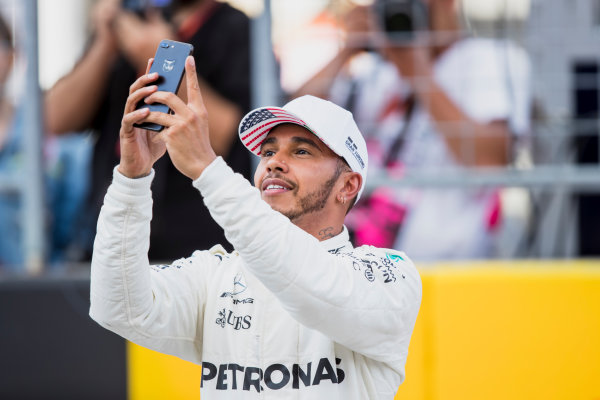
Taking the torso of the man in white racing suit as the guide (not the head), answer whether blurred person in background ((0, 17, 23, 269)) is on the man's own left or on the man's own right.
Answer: on the man's own right

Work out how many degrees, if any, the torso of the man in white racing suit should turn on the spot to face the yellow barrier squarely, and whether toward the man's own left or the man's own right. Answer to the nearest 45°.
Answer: approximately 180°

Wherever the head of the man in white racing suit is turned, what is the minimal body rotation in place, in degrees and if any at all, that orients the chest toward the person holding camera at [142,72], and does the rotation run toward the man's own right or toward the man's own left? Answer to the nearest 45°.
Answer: approximately 135° to the man's own right

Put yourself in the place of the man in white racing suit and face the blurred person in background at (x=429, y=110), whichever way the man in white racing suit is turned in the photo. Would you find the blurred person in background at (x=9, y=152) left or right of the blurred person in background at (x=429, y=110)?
left

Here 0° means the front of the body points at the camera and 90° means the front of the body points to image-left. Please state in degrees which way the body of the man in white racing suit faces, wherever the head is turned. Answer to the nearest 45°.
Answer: approximately 45°

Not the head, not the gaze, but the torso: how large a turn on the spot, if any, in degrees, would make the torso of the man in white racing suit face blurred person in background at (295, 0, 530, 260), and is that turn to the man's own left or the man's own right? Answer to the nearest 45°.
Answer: approximately 135° to the man's own right
